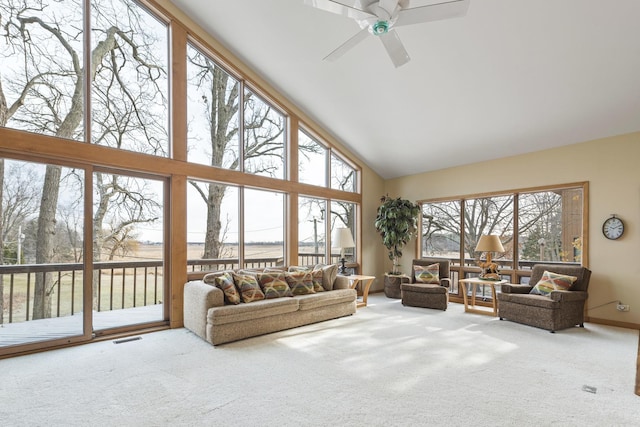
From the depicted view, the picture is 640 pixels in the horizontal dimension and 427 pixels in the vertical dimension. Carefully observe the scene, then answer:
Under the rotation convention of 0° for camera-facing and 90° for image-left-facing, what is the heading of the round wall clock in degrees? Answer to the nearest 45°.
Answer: approximately 0°

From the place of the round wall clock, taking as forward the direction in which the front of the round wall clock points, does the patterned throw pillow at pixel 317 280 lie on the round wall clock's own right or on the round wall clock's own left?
on the round wall clock's own right

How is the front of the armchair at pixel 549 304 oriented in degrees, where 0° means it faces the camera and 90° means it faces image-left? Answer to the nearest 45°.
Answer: approximately 45°

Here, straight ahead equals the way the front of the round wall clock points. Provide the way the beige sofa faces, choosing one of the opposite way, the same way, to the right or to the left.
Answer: to the left

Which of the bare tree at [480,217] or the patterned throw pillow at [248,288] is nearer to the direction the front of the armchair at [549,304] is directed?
the patterned throw pillow

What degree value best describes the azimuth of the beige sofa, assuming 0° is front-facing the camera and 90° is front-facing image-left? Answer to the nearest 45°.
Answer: approximately 315°

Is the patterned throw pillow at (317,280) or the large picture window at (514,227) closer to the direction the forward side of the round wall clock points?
the patterned throw pillow

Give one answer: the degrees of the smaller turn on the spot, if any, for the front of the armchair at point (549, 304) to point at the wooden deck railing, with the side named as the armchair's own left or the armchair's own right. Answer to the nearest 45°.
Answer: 0° — it already faces it

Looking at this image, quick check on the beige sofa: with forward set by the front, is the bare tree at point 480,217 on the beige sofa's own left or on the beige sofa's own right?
on the beige sofa's own left
